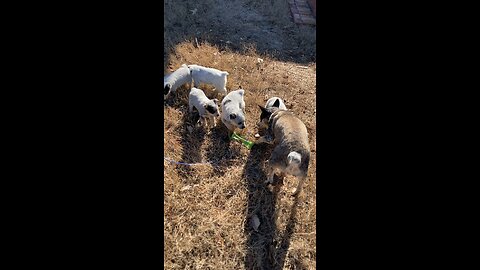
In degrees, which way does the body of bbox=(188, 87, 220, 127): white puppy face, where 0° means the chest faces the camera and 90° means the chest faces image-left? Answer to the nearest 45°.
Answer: approximately 315°

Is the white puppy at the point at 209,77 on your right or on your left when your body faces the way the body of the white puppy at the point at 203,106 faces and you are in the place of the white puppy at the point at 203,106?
on your left

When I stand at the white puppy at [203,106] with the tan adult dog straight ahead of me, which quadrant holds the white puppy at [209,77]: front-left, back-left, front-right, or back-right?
back-left

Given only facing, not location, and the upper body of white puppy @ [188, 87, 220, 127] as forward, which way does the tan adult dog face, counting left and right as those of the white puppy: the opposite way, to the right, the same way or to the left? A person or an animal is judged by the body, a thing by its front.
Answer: the opposite way

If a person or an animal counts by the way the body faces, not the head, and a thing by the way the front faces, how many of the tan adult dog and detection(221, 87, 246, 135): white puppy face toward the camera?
1

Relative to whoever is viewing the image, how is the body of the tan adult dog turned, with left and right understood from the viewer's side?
facing away from the viewer and to the left of the viewer

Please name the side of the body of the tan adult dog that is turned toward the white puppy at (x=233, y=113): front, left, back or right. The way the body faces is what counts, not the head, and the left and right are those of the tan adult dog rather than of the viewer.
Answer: front

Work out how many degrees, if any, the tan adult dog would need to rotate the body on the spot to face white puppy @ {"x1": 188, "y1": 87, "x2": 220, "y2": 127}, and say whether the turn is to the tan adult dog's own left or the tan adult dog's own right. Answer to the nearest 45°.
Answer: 0° — it already faces it

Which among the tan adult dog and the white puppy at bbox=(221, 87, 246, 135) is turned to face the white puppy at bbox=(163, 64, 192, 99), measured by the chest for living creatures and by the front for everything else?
the tan adult dog
